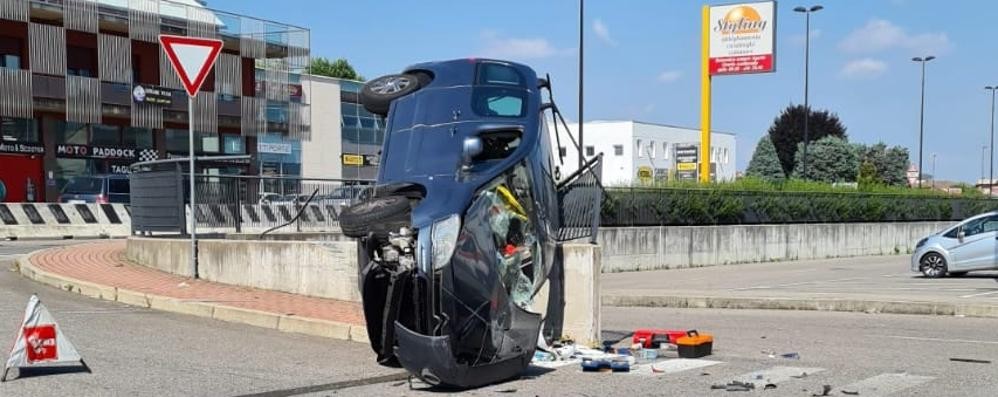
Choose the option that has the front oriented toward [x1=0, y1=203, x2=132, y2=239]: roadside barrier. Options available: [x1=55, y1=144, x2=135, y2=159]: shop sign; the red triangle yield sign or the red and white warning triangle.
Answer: the shop sign

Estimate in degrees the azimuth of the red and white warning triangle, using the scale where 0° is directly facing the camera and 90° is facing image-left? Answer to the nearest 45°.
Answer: approximately 0°

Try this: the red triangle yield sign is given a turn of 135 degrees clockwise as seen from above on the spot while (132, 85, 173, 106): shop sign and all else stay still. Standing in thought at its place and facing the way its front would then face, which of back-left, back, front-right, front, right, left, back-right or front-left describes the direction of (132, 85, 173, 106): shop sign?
front-right

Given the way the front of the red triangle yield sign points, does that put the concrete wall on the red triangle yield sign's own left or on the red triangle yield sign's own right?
on the red triangle yield sign's own left

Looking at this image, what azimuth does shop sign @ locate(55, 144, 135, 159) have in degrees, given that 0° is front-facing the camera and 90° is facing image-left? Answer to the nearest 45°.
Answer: approximately 0°

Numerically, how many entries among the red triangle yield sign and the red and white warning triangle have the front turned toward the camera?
2

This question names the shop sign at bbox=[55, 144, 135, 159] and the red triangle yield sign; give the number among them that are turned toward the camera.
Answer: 2

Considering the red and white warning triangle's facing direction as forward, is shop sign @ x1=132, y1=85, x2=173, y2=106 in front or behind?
behind
